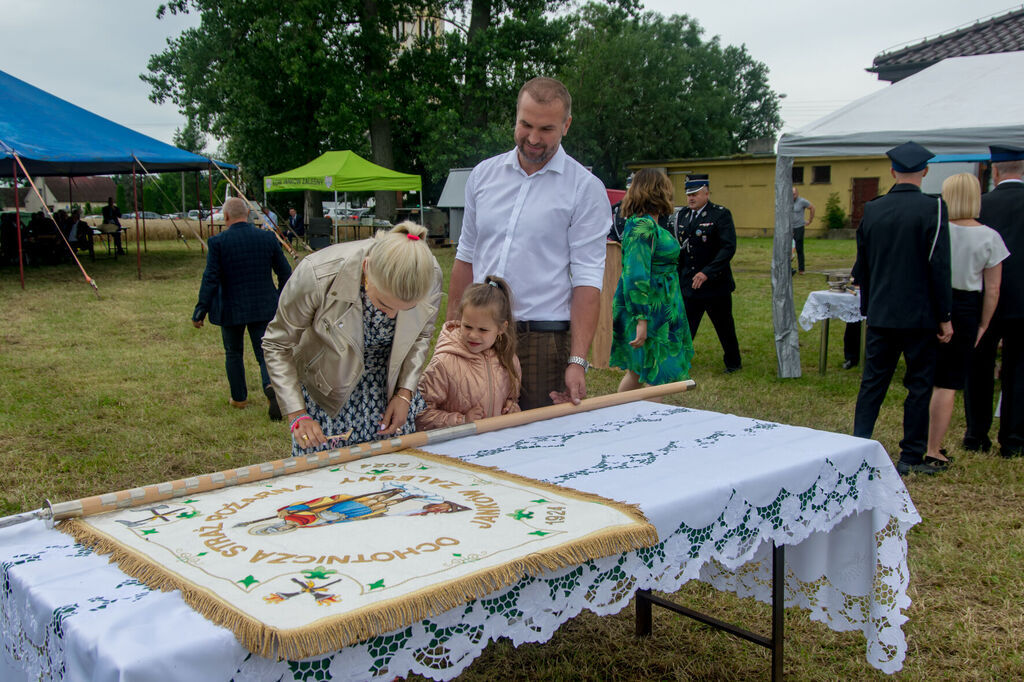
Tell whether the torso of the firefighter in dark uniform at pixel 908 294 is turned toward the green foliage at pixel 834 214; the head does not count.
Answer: yes

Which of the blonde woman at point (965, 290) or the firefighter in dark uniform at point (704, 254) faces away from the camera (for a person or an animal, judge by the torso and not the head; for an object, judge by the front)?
the blonde woman

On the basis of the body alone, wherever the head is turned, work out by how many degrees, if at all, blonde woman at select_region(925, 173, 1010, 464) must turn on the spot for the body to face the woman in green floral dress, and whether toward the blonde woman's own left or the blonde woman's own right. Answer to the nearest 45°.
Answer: approximately 90° to the blonde woman's own left

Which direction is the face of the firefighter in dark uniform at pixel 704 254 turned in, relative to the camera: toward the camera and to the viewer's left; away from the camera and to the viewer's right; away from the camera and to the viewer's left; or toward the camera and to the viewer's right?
toward the camera and to the viewer's left

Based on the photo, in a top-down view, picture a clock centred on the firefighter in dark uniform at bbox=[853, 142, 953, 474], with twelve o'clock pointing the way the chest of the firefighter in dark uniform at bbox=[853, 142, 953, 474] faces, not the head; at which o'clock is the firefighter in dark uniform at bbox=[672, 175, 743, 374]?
the firefighter in dark uniform at bbox=[672, 175, 743, 374] is roughly at 11 o'clock from the firefighter in dark uniform at bbox=[853, 142, 953, 474].

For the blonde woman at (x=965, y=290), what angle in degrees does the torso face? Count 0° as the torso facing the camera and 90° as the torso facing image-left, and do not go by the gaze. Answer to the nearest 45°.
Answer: approximately 180°

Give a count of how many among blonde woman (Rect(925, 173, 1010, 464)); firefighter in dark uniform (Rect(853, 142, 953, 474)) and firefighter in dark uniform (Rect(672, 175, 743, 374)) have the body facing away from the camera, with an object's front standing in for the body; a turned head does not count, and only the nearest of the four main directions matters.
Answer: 2

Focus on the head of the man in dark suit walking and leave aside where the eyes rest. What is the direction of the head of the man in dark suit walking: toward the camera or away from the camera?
away from the camera

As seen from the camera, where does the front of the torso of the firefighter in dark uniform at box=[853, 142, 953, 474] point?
away from the camera

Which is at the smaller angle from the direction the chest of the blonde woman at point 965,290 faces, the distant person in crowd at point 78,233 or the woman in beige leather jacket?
the distant person in crowd

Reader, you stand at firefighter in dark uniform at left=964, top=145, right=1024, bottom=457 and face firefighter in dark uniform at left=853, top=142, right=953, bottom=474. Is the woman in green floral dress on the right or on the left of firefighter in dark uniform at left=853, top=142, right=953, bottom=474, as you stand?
right

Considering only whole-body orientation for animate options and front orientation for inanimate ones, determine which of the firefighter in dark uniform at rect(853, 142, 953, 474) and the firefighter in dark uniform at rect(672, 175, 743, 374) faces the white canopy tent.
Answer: the firefighter in dark uniform at rect(853, 142, 953, 474)
